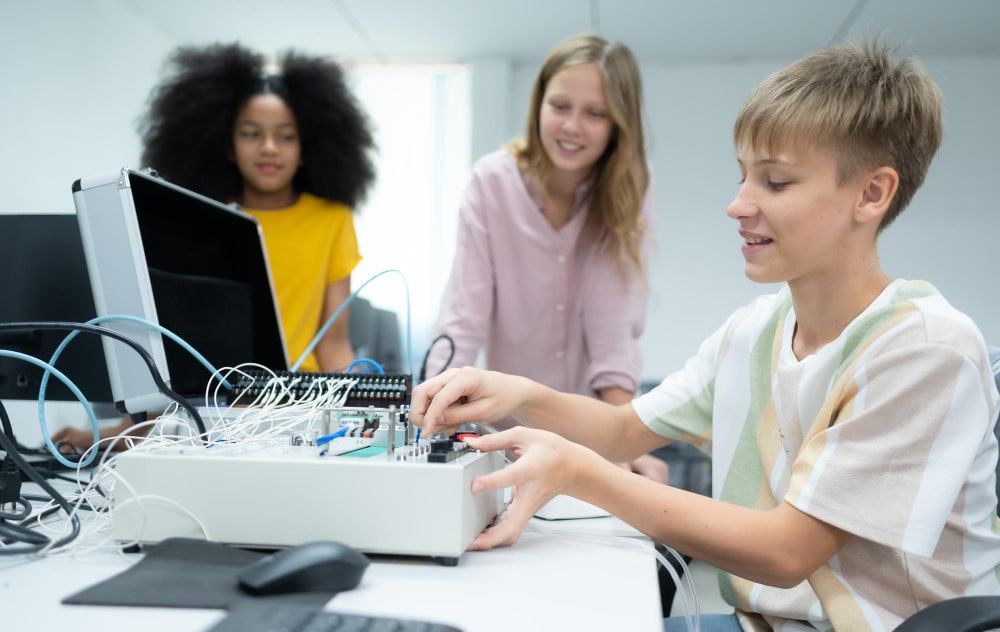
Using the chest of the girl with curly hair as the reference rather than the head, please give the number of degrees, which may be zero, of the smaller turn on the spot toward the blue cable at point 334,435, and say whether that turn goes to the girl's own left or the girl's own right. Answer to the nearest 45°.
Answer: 0° — they already face it

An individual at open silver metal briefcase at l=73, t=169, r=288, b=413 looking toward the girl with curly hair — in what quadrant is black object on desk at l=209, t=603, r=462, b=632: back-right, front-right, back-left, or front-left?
back-right

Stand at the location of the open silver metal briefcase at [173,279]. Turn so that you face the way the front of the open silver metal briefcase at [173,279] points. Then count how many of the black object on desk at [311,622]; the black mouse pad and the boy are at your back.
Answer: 0

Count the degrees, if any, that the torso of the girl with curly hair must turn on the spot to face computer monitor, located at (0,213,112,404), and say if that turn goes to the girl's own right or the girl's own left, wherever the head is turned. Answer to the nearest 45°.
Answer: approximately 45° to the girl's own right

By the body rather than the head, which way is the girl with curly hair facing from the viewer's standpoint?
toward the camera

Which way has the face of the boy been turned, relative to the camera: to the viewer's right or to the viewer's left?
to the viewer's left

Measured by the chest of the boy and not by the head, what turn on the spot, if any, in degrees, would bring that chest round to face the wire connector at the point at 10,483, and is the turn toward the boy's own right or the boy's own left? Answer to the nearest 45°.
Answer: approximately 45° to the boy's own right

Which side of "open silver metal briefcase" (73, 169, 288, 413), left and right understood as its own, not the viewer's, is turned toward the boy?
front

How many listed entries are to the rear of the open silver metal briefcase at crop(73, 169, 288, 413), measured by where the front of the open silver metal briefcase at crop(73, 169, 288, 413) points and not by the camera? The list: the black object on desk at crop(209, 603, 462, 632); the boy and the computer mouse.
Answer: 0

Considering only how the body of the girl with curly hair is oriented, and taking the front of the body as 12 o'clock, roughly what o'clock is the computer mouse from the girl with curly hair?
The computer mouse is roughly at 12 o'clock from the girl with curly hair.

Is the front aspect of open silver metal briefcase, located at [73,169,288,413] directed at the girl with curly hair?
no
